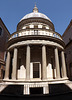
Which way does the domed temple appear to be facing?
toward the camera
